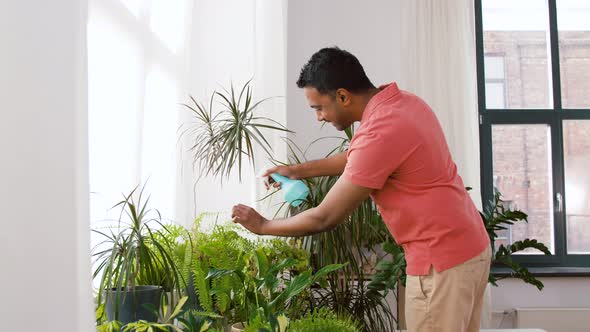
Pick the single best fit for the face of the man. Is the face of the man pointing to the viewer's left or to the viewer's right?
to the viewer's left

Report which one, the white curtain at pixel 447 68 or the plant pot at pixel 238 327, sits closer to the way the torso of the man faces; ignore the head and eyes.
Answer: the plant pot

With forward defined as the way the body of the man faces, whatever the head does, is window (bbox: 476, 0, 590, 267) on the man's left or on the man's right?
on the man's right

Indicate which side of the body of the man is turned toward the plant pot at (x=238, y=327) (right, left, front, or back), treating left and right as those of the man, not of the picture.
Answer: front

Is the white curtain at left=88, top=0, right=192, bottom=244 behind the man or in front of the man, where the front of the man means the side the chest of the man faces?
in front

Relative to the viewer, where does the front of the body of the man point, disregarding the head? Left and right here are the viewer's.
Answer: facing to the left of the viewer

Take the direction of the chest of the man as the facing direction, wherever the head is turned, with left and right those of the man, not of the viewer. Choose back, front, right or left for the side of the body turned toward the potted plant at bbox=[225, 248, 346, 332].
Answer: front

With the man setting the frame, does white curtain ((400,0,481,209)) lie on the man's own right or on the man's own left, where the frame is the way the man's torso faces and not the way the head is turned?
on the man's own right

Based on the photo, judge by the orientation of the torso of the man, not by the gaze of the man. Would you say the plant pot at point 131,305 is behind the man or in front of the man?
in front
